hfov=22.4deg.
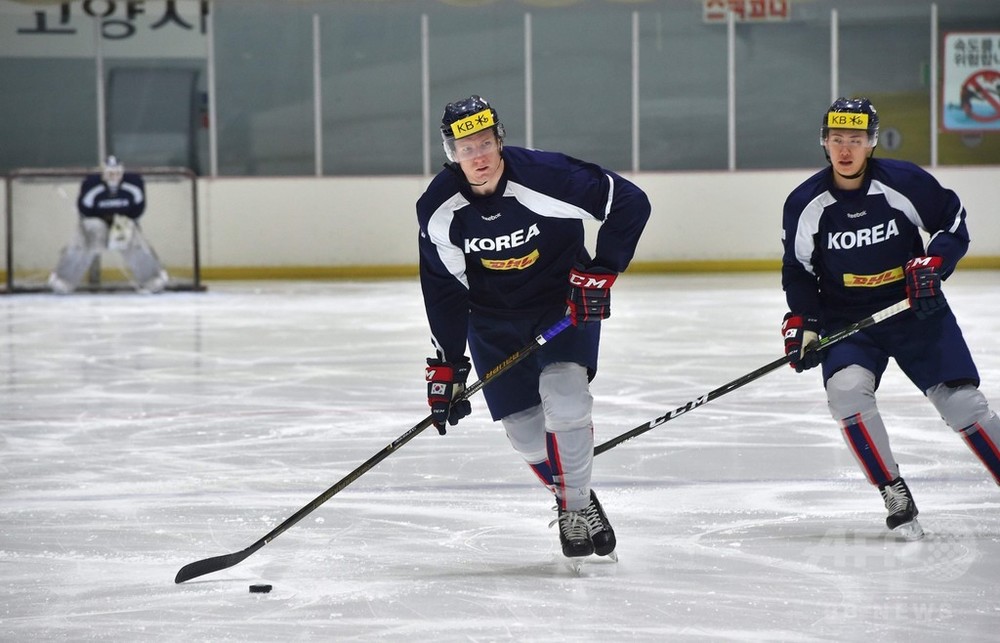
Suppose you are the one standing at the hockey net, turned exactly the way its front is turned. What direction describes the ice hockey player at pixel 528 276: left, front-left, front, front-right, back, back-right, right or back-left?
front

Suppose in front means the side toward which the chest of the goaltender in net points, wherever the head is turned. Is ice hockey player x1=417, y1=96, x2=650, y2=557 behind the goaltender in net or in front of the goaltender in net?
in front

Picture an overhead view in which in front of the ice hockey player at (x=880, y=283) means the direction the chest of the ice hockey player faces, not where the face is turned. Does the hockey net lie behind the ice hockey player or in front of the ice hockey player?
behind

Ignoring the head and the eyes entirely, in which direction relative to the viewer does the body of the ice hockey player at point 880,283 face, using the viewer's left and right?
facing the viewer

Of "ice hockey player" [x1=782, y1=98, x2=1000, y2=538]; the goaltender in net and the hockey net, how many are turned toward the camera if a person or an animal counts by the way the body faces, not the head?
3

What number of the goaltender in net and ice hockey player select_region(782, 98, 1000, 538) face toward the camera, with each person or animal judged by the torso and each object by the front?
2

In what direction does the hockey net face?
toward the camera

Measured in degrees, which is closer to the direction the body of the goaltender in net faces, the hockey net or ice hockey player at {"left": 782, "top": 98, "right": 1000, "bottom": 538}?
the ice hockey player

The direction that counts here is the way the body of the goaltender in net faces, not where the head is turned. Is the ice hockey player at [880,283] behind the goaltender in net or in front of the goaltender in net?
in front

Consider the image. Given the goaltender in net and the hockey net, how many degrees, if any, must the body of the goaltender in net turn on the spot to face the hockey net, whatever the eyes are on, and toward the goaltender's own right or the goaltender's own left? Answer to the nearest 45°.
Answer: approximately 180°

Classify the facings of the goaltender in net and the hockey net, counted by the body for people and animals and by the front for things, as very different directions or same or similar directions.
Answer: same or similar directions

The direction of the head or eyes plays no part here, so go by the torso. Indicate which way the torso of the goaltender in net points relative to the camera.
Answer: toward the camera
